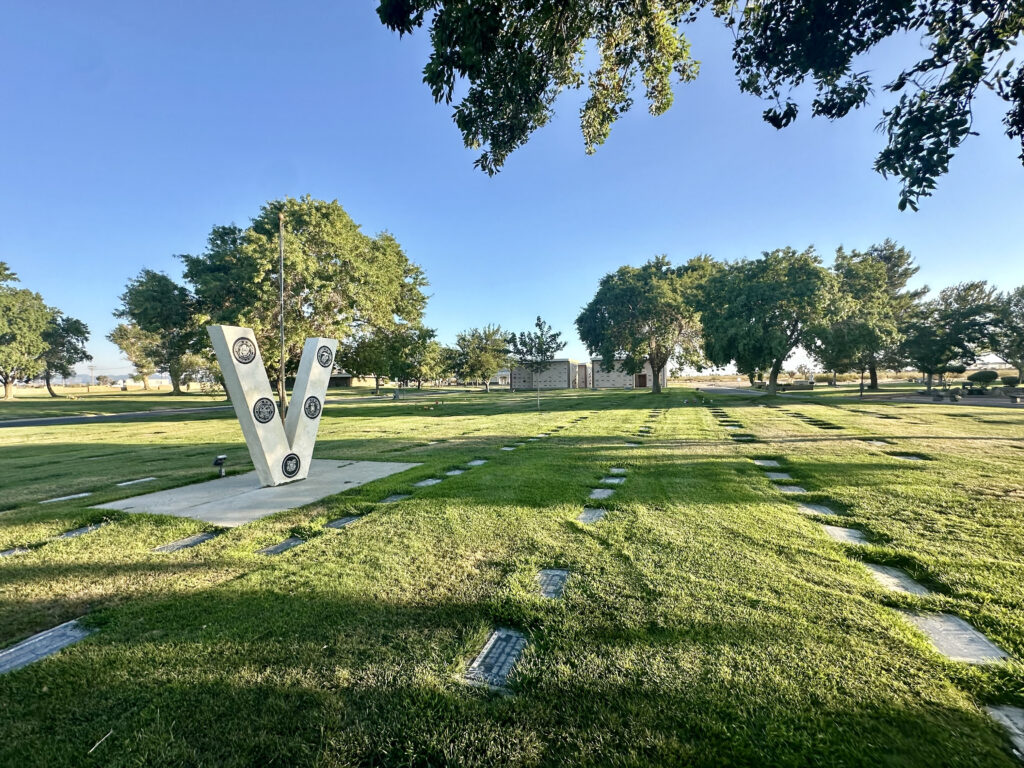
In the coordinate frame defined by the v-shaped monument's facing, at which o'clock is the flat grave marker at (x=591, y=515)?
The flat grave marker is roughly at 12 o'clock from the v-shaped monument.

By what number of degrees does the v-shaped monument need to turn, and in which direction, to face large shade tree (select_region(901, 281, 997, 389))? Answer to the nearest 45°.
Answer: approximately 45° to its left

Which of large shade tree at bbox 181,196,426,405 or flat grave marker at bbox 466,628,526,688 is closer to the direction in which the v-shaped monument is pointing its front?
the flat grave marker

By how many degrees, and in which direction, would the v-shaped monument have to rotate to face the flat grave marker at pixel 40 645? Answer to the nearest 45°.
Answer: approximately 45° to its right

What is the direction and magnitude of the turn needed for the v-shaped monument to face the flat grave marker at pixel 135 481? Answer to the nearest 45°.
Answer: approximately 180°

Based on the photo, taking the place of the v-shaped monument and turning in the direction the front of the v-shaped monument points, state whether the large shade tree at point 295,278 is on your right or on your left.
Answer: on your left

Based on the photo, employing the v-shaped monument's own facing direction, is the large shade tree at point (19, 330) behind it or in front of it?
behind

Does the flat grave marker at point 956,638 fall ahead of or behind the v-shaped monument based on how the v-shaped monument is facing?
ahead

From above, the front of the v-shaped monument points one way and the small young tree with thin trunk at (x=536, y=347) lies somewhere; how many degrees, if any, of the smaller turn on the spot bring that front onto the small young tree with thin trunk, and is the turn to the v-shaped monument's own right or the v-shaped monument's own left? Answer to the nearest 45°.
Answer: approximately 90° to the v-shaped monument's own left

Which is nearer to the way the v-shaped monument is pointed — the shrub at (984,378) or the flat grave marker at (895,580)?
the flat grave marker

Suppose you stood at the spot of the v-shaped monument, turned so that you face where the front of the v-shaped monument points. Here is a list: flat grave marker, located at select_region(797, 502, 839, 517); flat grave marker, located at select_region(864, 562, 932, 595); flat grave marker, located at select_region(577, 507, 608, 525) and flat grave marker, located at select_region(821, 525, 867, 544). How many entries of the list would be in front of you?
4

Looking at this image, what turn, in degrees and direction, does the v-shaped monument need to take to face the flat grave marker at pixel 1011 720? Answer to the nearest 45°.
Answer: approximately 45° to its right

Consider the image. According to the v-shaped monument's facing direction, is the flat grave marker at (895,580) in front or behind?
in front

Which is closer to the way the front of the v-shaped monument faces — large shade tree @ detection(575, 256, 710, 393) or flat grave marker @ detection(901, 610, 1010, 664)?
the flat grave marker

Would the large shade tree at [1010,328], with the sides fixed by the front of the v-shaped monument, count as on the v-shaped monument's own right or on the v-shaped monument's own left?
on the v-shaped monument's own left

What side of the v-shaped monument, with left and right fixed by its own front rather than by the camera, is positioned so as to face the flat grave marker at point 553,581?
front

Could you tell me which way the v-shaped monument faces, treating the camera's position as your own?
facing the viewer and to the right of the viewer

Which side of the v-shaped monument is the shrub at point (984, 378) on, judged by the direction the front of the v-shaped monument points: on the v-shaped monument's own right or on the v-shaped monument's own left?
on the v-shaped monument's own left
